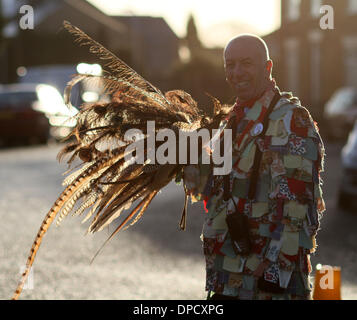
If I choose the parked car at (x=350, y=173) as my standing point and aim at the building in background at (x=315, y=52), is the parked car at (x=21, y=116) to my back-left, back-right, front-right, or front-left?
front-left

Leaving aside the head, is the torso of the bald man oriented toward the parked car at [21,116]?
no

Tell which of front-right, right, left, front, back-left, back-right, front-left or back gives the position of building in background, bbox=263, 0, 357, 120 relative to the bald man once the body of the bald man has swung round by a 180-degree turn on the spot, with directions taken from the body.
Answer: front-left
